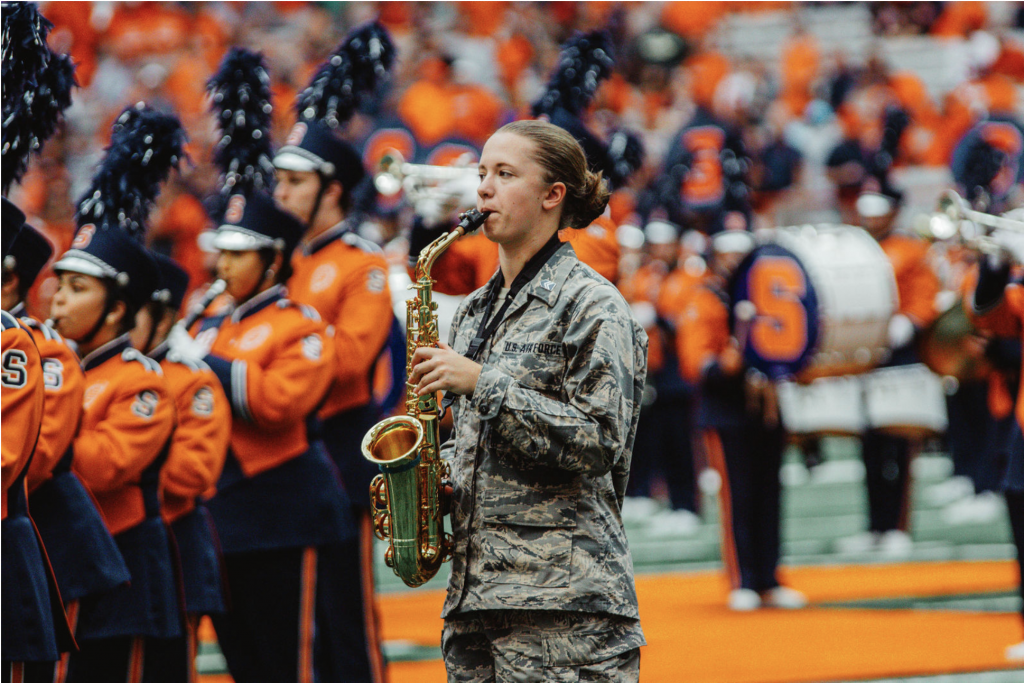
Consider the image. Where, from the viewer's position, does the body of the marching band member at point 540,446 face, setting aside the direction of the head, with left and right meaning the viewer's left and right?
facing the viewer and to the left of the viewer

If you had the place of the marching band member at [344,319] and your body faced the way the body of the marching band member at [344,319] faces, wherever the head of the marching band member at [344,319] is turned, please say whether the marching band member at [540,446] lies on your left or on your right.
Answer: on your left

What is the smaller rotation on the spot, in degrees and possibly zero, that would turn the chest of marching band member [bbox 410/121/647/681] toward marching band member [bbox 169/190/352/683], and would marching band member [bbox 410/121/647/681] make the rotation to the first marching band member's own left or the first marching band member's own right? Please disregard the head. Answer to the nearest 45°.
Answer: approximately 90° to the first marching band member's own right

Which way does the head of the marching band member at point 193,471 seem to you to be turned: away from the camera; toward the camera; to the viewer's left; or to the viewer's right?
to the viewer's left

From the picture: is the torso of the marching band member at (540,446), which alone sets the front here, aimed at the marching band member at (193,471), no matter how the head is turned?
no

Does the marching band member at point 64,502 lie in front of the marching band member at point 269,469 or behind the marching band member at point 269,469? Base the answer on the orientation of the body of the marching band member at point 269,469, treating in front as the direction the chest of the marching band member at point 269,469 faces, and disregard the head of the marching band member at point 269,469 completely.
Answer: in front

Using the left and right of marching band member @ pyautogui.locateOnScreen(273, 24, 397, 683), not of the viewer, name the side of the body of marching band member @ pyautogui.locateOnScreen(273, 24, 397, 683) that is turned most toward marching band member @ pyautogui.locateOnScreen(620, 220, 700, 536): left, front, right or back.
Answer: back

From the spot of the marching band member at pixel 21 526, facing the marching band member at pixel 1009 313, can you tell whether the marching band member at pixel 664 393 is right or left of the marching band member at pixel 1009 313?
left

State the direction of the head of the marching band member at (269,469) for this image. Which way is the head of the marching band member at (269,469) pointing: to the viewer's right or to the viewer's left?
to the viewer's left

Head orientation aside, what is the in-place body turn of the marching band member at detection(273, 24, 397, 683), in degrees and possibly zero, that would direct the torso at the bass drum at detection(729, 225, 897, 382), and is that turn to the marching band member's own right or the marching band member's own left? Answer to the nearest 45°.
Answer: approximately 180°

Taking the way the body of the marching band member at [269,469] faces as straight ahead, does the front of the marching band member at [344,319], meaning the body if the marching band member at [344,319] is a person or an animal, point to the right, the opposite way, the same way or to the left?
the same way

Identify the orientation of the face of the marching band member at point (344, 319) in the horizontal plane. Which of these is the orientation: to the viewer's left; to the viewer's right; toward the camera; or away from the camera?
to the viewer's left

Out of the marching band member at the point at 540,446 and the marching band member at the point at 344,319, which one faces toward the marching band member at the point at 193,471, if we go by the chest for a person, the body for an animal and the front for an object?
the marching band member at the point at 344,319

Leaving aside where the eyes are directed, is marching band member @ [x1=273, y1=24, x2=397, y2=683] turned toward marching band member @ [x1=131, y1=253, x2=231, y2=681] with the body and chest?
yes

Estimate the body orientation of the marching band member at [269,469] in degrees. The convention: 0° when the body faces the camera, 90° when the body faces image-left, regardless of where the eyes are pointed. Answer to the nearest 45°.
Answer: approximately 45°
